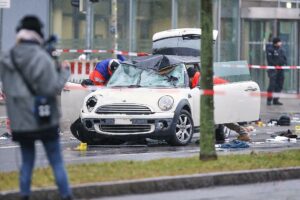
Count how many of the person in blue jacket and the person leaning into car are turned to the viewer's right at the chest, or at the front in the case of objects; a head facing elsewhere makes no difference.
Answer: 1

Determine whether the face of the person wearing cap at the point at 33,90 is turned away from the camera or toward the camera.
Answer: away from the camera

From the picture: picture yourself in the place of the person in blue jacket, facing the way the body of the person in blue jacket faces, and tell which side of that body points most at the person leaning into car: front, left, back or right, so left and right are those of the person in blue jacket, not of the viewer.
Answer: front

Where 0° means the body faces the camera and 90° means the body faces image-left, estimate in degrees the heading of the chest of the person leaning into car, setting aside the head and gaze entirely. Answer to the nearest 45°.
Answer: approximately 90°

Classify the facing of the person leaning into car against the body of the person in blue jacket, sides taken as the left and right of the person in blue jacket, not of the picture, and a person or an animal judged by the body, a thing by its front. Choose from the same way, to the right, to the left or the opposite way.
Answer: the opposite way

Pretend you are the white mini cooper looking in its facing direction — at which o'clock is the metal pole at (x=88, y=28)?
The metal pole is roughly at 4 o'clock from the white mini cooper.

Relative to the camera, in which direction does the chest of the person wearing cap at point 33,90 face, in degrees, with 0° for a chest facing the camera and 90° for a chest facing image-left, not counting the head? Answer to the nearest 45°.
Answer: approximately 225°

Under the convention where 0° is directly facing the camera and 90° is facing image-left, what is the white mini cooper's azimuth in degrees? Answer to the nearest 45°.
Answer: approximately 45°

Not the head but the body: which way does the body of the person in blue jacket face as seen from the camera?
to the viewer's right

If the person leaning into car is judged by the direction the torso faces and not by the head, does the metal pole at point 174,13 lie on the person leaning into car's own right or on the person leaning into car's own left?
on the person leaning into car's own right

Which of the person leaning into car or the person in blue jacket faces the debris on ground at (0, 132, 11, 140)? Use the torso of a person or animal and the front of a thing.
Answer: the person leaning into car

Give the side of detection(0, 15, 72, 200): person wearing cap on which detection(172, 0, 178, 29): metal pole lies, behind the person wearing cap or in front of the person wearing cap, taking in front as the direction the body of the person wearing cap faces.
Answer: in front

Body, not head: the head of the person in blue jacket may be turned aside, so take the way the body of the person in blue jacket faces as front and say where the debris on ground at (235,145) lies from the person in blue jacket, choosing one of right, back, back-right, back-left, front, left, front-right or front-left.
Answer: front-right

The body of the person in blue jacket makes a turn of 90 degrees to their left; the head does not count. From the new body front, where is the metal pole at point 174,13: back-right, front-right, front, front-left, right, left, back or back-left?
front

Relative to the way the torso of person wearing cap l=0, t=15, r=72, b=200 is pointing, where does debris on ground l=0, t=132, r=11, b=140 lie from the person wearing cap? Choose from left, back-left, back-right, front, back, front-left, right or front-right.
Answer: front-left

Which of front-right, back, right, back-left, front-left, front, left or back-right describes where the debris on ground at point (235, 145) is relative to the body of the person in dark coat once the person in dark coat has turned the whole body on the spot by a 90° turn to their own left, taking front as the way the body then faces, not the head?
back-right
